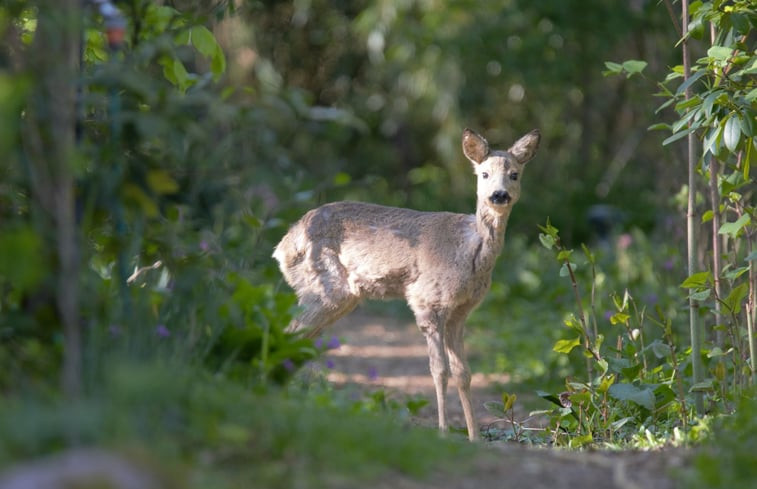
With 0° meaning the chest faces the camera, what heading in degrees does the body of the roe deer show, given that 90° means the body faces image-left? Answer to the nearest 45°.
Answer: approximately 270°

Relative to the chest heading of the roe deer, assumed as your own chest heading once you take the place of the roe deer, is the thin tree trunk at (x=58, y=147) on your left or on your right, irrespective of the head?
on your right

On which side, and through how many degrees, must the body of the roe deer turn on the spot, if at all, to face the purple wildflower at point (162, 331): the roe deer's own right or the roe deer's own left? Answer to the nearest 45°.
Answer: approximately 135° to the roe deer's own right

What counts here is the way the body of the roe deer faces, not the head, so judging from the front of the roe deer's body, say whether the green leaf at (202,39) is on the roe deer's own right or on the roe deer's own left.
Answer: on the roe deer's own right
